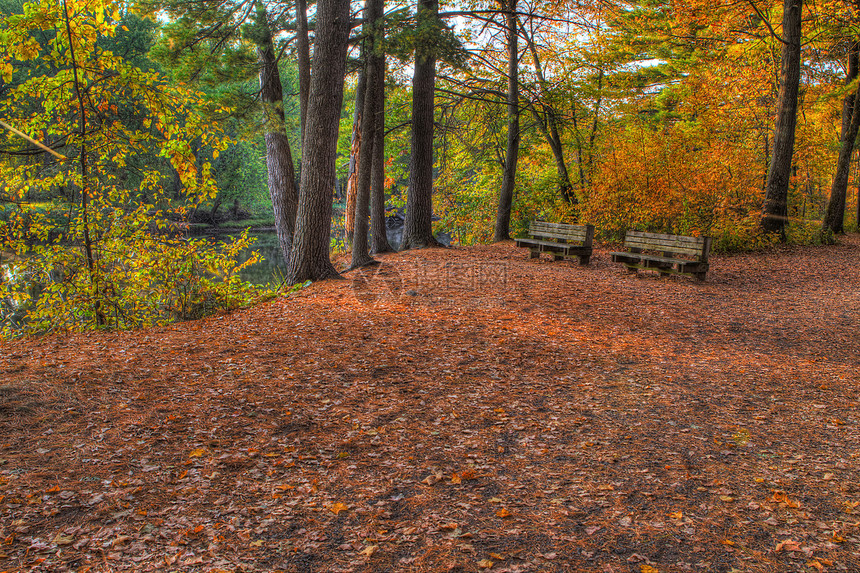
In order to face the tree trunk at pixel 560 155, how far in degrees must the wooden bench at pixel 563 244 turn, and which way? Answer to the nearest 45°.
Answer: approximately 135° to its right

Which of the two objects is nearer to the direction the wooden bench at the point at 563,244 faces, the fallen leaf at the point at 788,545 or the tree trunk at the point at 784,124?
the fallen leaf

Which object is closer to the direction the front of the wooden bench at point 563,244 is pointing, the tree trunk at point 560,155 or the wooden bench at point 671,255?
the wooden bench

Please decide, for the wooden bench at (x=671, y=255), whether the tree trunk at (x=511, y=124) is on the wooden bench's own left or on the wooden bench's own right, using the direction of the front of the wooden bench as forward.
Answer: on the wooden bench's own right

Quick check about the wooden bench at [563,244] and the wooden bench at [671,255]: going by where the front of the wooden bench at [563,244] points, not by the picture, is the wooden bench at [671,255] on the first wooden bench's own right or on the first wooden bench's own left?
on the first wooden bench's own left

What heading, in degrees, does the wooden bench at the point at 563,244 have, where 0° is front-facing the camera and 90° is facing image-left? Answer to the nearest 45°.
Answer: approximately 45°
